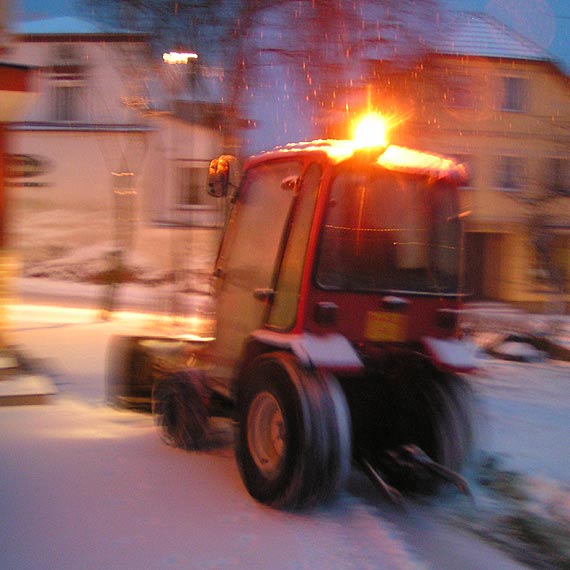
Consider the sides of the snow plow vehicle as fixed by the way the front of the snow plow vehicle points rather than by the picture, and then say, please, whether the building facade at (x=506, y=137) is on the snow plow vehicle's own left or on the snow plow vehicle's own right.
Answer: on the snow plow vehicle's own right

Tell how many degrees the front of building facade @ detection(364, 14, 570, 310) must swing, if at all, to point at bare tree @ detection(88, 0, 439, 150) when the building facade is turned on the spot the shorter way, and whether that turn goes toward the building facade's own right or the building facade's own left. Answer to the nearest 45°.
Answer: approximately 45° to the building facade's own right

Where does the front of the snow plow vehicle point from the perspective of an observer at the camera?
facing away from the viewer and to the left of the viewer

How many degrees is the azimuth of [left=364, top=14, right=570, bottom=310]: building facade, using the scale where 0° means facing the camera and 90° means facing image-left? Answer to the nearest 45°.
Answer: approximately 0°

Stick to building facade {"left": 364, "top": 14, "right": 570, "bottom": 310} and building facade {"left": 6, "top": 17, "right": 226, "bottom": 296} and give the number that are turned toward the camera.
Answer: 2

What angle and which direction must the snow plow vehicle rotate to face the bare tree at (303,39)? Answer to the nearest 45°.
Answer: approximately 45° to its right

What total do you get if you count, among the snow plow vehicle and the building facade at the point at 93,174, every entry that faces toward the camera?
1

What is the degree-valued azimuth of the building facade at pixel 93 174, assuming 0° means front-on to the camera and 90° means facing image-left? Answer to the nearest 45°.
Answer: approximately 0°

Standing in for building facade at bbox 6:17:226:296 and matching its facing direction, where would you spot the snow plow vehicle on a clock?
The snow plow vehicle is roughly at 12 o'clock from the building facade.
